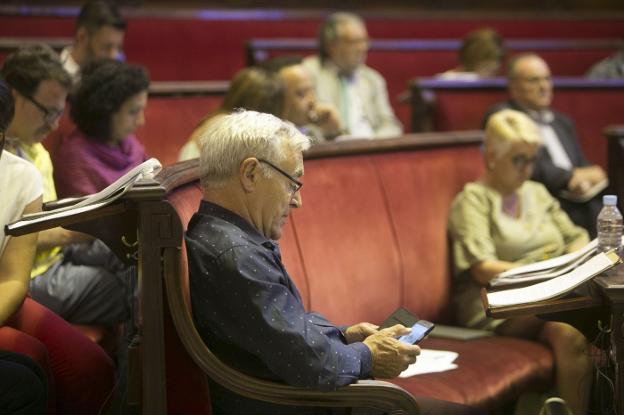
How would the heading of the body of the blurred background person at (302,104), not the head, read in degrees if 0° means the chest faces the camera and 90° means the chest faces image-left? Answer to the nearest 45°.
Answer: approximately 315°

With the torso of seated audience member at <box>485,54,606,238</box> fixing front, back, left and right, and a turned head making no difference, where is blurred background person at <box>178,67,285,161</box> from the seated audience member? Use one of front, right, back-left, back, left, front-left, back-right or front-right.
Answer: right

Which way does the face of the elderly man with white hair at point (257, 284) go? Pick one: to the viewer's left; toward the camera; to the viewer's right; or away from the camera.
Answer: to the viewer's right

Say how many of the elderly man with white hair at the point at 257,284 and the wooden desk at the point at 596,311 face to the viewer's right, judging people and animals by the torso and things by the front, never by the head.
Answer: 1

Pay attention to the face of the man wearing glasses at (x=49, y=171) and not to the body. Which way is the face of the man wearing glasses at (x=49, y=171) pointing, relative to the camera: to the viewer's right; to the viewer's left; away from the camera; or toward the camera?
to the viewer's right

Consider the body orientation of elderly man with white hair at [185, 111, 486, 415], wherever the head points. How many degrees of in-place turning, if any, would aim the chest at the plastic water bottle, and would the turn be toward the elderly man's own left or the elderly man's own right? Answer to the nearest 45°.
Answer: approximately 45° to the elderly man's own left
